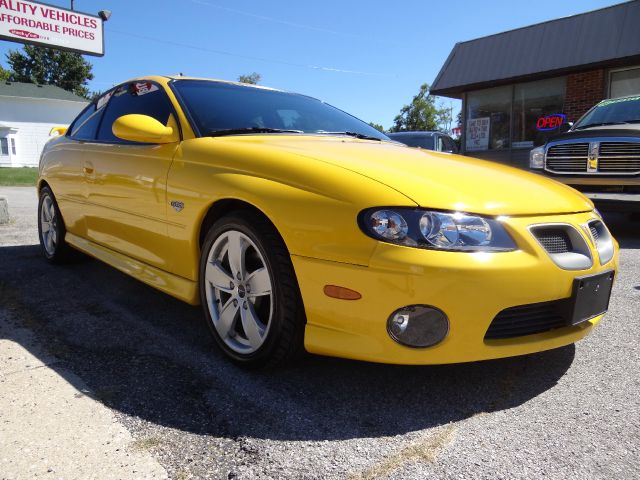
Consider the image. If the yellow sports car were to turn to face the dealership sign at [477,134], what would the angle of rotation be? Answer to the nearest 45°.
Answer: approximately 135° to its left

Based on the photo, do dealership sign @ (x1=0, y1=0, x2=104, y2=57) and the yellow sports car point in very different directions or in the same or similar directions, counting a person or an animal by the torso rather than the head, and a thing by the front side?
same or similar directions

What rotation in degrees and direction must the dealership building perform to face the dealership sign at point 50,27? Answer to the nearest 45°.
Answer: approximately 45° to its right

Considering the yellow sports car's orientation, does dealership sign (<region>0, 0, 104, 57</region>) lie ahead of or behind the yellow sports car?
behind

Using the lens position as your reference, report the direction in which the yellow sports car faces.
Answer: facing the viewer and to the right of the viewer

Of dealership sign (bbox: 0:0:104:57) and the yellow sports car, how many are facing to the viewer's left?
0

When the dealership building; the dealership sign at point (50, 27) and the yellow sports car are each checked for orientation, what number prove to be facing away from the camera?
0

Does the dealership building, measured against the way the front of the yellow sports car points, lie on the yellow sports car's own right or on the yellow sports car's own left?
on the yellow sports car's own left

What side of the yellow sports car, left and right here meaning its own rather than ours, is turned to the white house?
back

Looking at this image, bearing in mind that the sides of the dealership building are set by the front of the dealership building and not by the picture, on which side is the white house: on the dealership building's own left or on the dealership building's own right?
on the dealership building's own right

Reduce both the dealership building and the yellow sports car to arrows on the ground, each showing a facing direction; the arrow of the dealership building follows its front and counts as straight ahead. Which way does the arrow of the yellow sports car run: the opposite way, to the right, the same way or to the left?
to the left

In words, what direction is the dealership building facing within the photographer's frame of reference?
facing the viewer and to the left of the viewer

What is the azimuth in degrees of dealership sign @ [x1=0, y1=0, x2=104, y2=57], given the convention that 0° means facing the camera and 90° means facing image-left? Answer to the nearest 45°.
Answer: approximately 315°
